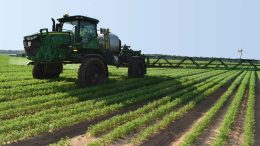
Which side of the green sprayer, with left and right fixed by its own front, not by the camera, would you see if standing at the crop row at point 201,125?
left

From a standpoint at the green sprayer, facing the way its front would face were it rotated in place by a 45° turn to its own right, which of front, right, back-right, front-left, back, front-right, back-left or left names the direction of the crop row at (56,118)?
left

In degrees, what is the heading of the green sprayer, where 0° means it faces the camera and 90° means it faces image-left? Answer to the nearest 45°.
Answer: approximately 45°

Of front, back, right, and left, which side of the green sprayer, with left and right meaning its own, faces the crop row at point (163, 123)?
left

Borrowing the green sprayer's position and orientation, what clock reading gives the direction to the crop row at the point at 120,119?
The crop row is roughly at 10 o'clock from the green sprayer.
